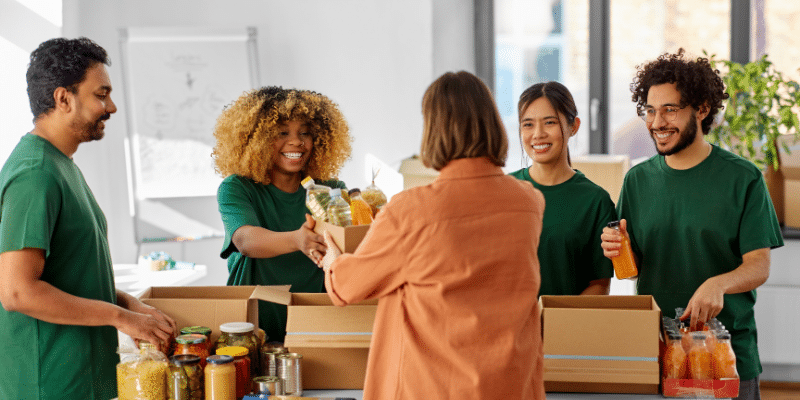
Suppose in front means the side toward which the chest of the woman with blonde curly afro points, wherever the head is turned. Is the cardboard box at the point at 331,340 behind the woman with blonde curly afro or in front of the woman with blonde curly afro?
in front

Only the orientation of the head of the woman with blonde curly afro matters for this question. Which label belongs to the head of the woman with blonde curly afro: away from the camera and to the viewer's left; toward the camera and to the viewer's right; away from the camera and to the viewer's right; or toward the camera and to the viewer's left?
toward the camera and to the viewer's right

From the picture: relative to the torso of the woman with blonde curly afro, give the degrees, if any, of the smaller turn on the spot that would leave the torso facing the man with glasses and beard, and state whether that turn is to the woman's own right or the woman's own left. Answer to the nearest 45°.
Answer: approximately 45° to the woman's own left

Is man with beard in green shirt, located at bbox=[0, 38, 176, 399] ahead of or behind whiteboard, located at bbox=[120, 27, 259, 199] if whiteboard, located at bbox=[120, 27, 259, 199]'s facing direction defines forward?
ahead

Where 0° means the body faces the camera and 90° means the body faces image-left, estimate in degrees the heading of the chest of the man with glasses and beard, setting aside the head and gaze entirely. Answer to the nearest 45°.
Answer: approximately 45°

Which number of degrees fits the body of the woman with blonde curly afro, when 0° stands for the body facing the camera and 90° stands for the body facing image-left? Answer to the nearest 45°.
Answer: approximately 315°

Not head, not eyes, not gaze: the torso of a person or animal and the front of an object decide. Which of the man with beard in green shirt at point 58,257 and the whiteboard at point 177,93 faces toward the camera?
the whiteboard

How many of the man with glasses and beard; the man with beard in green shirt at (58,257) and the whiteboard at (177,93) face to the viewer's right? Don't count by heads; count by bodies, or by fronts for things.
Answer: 1

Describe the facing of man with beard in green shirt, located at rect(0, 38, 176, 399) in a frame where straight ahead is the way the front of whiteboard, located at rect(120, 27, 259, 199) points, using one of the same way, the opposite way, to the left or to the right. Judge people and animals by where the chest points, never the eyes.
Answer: to the left

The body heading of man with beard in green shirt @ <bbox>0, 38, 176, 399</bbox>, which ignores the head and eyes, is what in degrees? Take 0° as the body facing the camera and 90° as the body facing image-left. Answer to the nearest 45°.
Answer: approximately 270°

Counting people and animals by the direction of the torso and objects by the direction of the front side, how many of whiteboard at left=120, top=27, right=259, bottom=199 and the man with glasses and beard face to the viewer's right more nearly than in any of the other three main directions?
0

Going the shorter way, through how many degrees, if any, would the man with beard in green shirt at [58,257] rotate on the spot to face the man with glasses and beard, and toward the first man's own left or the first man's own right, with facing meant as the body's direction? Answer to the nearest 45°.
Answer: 0° — they already face them

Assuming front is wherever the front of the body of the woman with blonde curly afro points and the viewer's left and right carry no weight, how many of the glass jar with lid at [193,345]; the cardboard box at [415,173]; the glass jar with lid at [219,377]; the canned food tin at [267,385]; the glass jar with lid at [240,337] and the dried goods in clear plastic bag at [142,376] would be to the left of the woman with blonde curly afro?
1

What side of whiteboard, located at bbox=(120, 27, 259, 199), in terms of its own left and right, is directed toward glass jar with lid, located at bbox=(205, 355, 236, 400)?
front

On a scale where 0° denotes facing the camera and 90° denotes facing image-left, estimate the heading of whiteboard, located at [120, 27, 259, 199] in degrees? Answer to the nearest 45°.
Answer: approximately 0°

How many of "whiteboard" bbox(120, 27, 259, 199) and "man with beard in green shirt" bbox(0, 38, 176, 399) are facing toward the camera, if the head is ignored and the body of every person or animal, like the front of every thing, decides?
1

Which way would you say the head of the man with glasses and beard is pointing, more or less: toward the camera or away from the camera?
toward the camera

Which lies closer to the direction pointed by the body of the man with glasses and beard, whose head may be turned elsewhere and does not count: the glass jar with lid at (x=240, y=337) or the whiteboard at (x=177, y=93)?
the glass jar with lid
